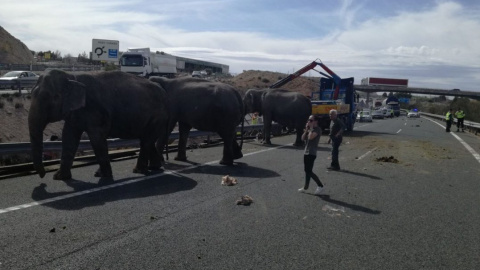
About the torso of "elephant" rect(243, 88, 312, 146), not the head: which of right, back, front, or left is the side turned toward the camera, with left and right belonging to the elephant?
left

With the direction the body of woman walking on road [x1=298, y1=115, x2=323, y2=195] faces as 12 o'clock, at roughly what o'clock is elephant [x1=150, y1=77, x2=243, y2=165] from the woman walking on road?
The elephant is roughly at 3 o'clock from the woman walking on road.

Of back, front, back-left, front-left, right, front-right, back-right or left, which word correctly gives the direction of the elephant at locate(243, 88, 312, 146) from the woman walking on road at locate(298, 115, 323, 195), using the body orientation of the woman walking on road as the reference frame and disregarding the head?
back-right

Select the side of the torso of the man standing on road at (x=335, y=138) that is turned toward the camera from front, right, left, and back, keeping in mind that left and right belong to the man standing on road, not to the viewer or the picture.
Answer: left

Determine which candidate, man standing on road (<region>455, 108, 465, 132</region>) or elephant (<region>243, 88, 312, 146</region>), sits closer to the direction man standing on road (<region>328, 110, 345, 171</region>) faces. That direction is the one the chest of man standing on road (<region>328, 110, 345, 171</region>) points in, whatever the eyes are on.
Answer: the elephant
